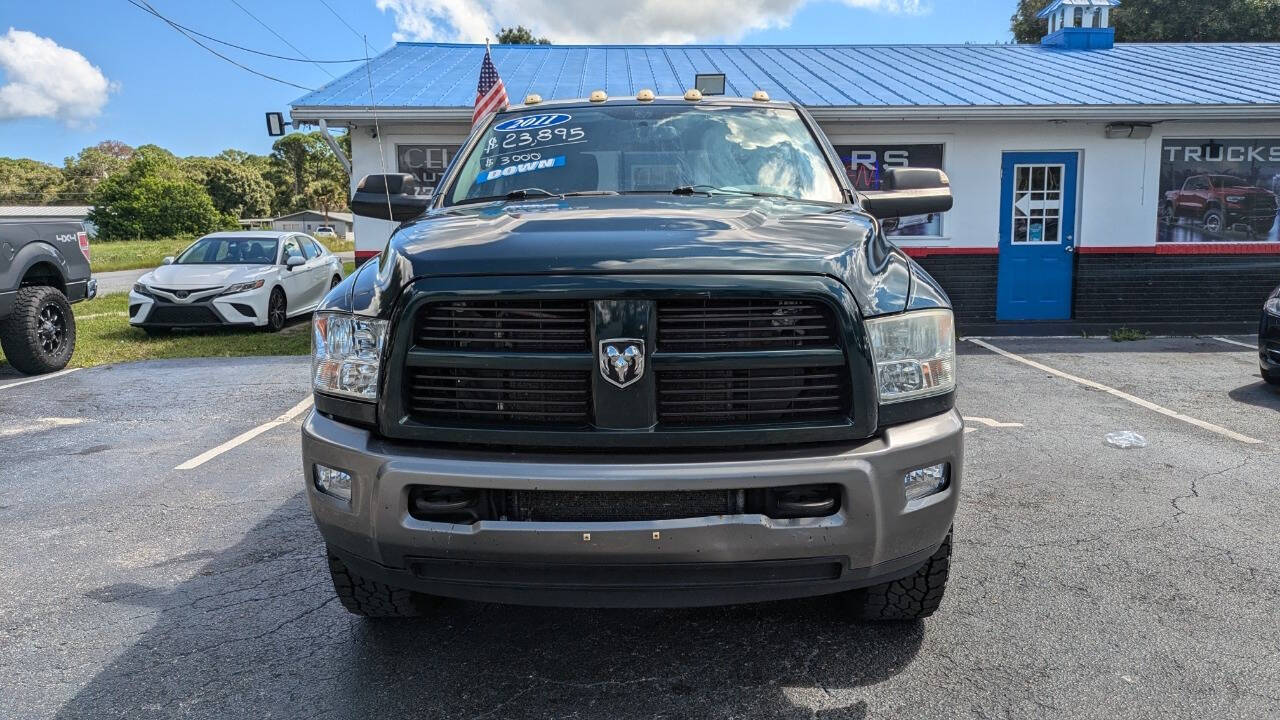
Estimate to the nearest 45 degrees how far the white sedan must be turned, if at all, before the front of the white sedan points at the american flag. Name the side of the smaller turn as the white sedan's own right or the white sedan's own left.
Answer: approximately 90° to the white sedan's own left

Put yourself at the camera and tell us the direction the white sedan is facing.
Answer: facing the viewer and to the left of the viewer

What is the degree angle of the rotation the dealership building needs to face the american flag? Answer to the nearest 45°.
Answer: approximately 45° to its right

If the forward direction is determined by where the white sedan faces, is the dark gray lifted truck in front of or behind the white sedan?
in front

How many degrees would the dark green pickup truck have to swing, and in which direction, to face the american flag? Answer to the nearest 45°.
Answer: approximately 180°

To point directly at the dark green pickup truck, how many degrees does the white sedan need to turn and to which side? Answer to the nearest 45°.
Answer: approximately 45° to its left

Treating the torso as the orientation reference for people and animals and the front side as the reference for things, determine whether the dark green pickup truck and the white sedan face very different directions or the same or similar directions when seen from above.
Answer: same or similar directions

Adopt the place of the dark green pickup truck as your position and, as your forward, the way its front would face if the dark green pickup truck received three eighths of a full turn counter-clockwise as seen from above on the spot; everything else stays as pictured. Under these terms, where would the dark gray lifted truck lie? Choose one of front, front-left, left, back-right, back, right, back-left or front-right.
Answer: left

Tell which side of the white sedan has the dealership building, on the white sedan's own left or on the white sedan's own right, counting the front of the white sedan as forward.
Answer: on the white sedan's own left

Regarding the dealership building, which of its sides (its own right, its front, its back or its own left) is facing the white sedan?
right

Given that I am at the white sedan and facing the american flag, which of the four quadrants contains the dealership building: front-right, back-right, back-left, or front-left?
front-left

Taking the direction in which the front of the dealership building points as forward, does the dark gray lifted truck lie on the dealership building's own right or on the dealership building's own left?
on the dealership building's own right

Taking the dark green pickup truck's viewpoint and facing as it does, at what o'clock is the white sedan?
The white sedan is roughly at 5 o'clock from the dark green pickup truck.

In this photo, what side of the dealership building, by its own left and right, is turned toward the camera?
front

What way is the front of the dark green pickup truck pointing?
toward the camera
